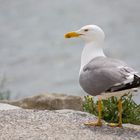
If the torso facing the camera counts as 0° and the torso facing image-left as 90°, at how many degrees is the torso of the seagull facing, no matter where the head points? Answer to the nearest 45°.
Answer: approximately 90°

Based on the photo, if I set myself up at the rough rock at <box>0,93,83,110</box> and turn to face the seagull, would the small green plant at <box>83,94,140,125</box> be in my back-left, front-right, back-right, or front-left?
front-left

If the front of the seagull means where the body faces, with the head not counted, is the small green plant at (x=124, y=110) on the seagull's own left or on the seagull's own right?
on the seagull's own right
